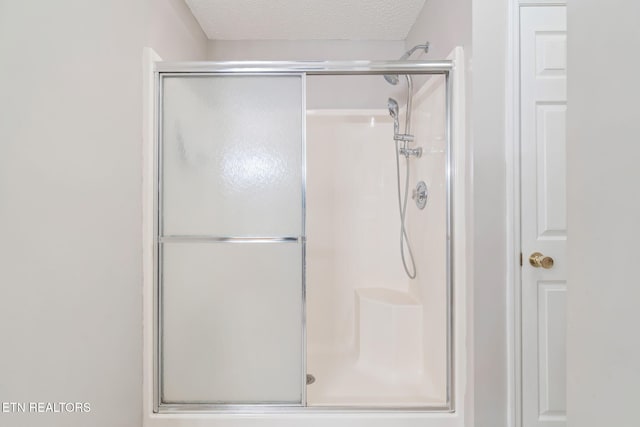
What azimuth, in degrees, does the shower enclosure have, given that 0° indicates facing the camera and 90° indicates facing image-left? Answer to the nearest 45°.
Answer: approximately 0°

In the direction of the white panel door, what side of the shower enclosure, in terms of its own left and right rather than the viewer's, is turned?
left
